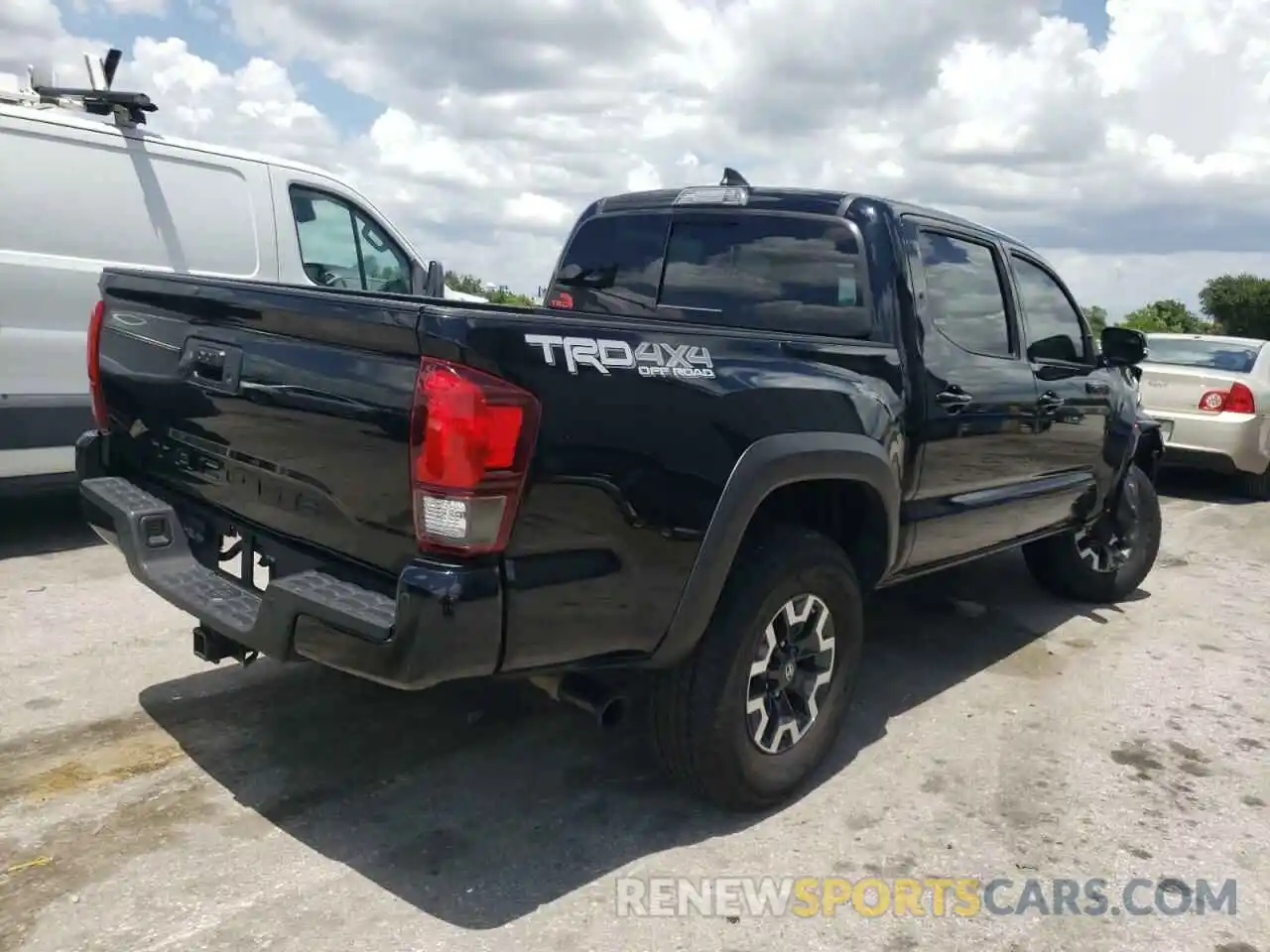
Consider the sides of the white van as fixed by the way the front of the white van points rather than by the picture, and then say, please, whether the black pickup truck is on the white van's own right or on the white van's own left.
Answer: on the white van's own right

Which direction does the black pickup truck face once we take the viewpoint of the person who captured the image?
facing away from the viewer and to the right of the viewer

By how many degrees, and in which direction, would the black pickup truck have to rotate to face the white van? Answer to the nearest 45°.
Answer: approximately 90° to its left

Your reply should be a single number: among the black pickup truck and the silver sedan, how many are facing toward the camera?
0

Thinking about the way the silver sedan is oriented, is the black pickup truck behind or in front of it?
behind

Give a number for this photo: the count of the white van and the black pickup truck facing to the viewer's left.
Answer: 0

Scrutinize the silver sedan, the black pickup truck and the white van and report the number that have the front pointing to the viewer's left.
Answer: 0

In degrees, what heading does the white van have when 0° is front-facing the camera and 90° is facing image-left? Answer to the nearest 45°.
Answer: approximately 225°

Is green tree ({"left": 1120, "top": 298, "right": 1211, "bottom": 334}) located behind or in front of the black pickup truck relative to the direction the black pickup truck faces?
in front

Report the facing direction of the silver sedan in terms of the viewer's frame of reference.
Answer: facing away from the viewer and to the right of the viewer
